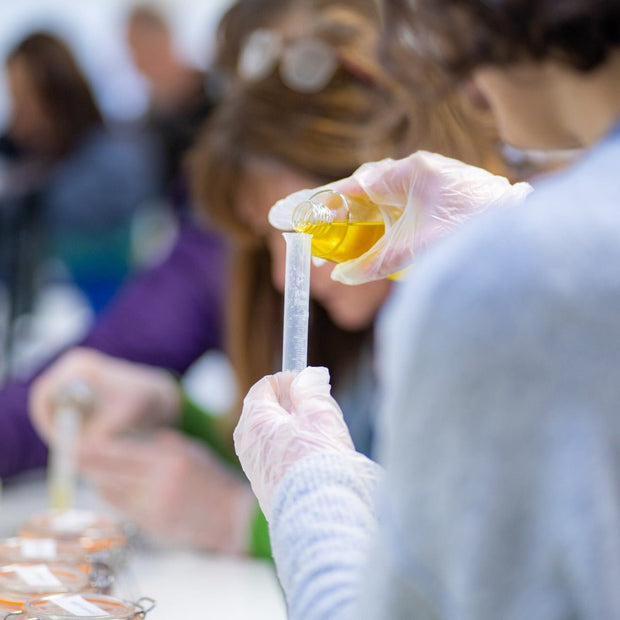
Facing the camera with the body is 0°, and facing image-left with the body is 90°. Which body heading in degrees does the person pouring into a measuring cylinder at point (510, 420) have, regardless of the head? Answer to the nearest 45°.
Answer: approximately 135°
